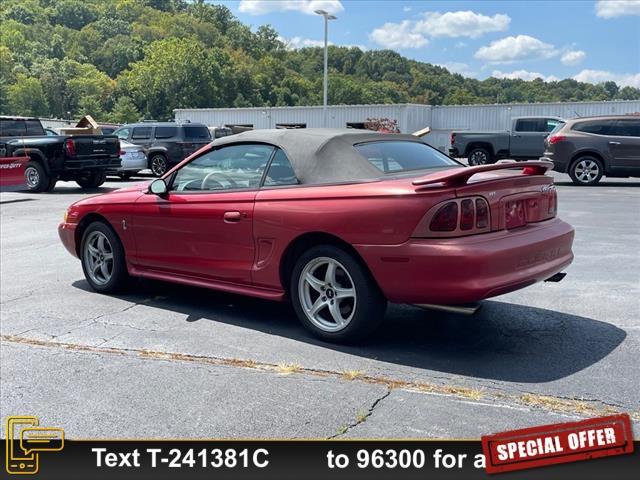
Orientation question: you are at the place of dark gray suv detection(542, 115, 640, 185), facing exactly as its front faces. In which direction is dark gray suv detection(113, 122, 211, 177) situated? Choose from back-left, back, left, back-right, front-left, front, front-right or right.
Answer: back

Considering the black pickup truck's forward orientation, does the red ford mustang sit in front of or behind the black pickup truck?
behind

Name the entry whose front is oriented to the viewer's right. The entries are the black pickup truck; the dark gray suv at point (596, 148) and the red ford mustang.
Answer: the dark gray suv

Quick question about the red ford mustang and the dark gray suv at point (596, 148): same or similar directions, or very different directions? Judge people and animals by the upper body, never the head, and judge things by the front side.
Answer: very different directions

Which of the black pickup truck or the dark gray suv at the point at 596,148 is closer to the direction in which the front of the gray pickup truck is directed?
the dark gray suv

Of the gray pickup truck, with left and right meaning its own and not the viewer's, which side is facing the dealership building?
left

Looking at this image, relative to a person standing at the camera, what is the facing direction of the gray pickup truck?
facing to the right of the viewer

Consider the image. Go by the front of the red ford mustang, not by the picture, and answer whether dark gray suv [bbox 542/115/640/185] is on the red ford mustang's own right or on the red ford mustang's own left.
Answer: on the red ford mustang's own right

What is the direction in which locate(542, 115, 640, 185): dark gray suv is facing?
to the viewer's right

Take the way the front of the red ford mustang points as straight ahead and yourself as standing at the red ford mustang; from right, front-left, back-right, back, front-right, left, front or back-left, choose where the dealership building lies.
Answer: front-right

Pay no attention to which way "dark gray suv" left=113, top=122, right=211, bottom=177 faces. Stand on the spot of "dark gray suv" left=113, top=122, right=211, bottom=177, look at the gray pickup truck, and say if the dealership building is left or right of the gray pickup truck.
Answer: left

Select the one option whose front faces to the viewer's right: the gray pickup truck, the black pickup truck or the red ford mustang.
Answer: the gray pickup truck

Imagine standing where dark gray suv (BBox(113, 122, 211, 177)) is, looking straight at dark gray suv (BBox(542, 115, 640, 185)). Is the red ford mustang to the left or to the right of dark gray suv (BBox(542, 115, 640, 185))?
right

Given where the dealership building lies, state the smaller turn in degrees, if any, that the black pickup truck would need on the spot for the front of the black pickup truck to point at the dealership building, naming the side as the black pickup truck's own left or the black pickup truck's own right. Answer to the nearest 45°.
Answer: approximately 90° to the black pickup truck's own right

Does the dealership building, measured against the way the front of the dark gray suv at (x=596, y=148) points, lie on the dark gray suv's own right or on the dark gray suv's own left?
on the dark gray suv's own left

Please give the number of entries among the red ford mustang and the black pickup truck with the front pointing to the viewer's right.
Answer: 0
